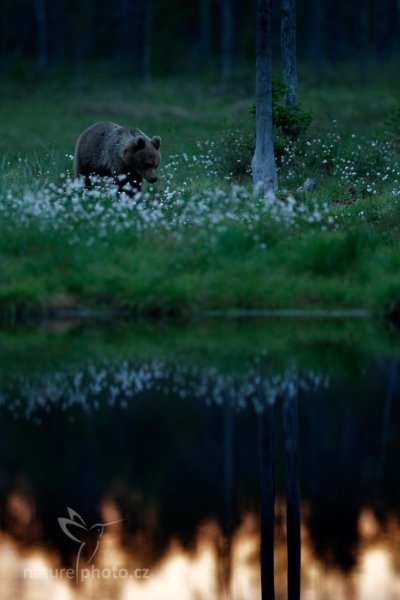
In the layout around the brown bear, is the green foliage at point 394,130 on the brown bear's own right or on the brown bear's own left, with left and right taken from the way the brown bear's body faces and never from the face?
on the brown bear's own left

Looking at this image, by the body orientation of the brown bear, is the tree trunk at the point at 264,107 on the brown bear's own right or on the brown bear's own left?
on the brown bear's own left

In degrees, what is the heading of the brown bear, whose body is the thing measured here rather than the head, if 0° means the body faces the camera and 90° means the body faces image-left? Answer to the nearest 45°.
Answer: approximately 315°

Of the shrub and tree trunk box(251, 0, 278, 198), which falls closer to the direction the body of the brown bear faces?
the tree trunk

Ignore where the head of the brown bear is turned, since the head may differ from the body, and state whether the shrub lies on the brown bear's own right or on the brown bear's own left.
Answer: on the brown bear's own left
